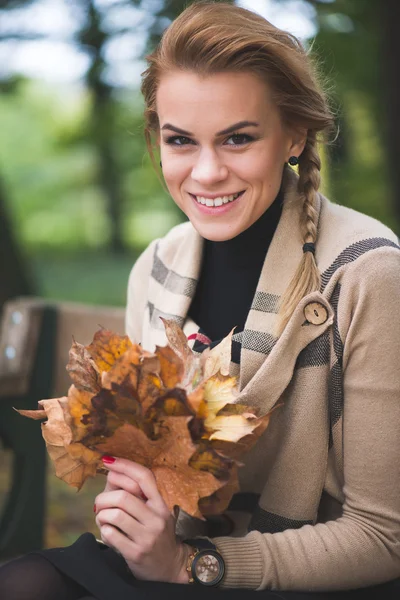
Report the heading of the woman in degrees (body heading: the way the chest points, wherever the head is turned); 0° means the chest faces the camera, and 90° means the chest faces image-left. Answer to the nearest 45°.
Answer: approximately 45°

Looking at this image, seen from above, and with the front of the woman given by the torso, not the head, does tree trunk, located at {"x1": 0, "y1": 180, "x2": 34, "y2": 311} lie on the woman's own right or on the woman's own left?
on the woman's own right

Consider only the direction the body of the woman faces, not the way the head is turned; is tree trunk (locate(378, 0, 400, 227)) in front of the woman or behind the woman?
behind
